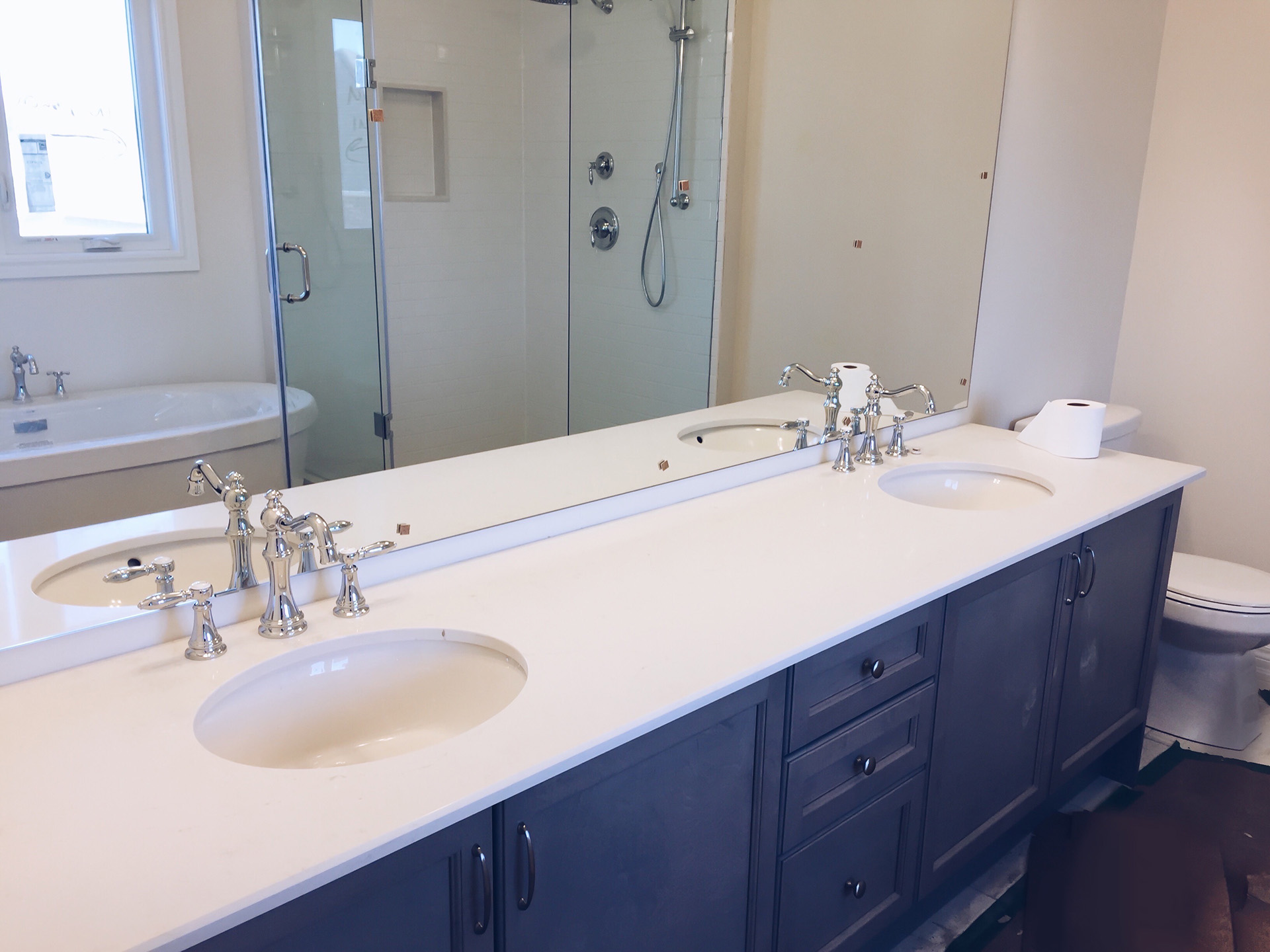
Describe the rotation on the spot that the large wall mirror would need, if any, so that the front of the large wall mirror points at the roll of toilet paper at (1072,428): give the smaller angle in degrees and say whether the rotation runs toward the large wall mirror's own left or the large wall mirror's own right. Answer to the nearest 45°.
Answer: approximately 90° to the large wall mirror's own left

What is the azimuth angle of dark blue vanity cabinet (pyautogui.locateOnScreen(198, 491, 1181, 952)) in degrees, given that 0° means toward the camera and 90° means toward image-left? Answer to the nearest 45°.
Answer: approximately 315°

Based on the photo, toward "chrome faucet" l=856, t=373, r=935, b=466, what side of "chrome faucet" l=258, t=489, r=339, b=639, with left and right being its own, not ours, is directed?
left

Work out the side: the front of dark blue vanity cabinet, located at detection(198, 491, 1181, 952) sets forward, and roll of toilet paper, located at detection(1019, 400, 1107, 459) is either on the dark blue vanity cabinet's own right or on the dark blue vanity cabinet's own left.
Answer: on the dark blue vanity cabinet's own left

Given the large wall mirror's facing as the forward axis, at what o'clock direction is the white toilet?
The white toilet is roughly at 10 o'clock from the large wall mirror.

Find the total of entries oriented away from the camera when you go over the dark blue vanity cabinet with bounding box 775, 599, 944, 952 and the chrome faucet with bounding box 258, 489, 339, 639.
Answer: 0

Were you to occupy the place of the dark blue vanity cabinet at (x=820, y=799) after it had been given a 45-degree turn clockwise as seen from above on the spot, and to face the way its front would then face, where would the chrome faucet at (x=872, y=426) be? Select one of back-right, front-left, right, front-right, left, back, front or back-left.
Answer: back

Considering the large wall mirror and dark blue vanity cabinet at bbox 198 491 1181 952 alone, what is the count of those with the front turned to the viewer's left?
0

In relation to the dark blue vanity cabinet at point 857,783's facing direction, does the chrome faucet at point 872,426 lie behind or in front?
behind

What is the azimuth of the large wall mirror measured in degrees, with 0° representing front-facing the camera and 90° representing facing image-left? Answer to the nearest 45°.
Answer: approximately 315°
